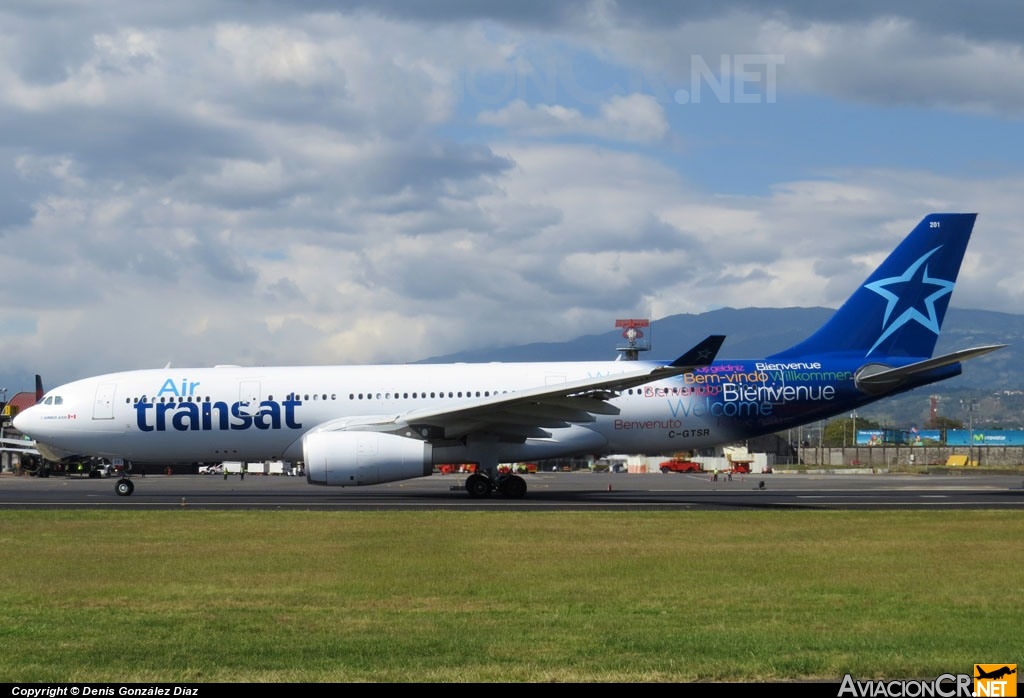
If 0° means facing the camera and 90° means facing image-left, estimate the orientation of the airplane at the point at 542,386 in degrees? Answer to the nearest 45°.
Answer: approximately 90°
